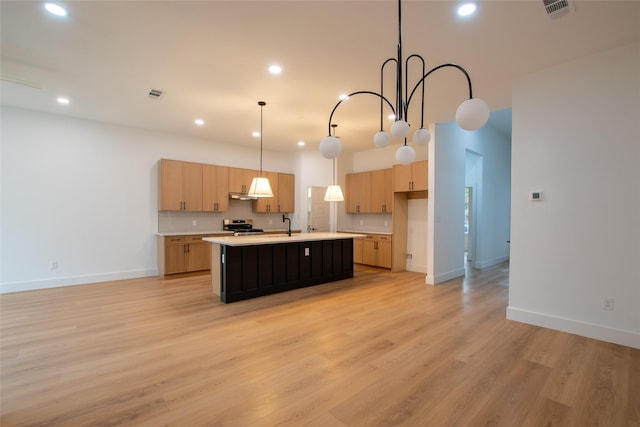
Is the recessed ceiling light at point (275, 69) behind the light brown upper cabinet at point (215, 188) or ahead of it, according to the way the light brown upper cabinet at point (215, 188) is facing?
ahead

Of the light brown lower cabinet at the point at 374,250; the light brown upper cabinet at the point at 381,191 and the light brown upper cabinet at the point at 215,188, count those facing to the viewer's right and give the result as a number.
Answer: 0

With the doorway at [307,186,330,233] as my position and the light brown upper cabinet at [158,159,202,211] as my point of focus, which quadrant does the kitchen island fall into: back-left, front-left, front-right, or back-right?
front-left

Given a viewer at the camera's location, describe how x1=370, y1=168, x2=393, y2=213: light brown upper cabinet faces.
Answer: facing the viewer and to the left of the viewer

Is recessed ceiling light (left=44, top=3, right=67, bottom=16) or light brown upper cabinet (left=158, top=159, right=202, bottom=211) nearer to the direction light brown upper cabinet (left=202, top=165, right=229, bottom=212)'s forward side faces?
the recessed ceiling light

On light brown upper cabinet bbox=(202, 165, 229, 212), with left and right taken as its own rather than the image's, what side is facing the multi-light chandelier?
front

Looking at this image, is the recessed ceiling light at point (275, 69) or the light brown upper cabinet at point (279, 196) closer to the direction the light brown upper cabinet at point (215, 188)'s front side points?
the recessed ceiling light

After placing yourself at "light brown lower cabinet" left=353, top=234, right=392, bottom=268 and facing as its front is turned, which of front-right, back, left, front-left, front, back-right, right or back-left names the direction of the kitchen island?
front

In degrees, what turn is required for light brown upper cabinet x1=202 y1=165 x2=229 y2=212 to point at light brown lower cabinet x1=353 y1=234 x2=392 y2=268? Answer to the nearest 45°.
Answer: approximately 90° to its left

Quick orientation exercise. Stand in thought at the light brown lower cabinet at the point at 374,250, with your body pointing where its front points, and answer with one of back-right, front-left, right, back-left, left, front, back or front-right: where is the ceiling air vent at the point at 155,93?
front

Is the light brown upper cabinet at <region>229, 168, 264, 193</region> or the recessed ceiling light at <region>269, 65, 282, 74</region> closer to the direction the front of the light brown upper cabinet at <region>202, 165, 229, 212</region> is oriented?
the recessed ceiling light

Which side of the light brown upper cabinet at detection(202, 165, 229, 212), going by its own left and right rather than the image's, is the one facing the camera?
front

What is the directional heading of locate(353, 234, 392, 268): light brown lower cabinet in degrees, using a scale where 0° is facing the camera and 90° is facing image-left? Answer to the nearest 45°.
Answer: approximately 45°

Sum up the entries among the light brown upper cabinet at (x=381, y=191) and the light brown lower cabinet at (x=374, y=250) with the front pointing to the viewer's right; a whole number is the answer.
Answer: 0
